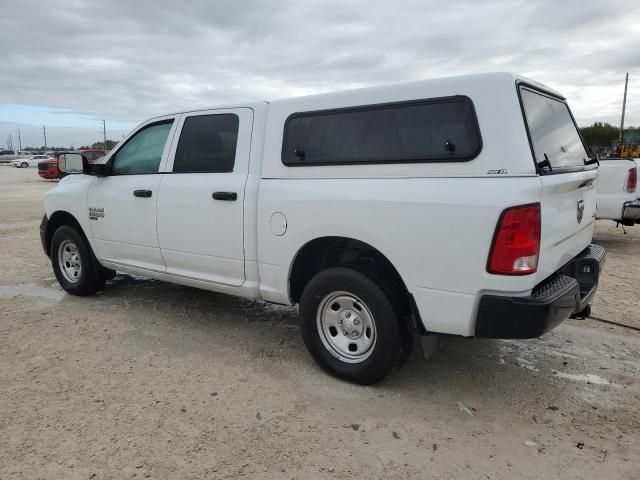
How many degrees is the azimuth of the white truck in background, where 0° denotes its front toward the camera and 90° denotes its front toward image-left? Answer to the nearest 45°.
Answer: approximately 135°

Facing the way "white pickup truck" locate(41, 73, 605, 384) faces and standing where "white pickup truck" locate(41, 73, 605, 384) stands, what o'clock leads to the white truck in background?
The white truck in background is roughly at 3 o'clock from the white pickup truck.

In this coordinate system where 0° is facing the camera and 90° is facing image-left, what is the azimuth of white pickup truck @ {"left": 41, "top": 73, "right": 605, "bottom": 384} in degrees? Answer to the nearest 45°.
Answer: approximately 135°

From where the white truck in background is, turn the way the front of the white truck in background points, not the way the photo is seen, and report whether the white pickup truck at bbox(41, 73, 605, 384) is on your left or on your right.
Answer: on your left
